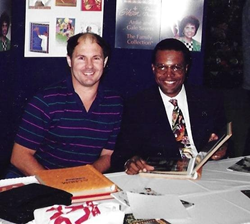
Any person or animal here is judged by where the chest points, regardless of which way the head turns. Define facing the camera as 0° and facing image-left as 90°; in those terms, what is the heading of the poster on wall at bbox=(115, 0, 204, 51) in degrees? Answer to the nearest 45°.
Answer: approximately 0°

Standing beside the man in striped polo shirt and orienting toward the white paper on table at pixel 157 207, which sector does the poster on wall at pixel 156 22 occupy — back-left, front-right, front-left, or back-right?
back-left

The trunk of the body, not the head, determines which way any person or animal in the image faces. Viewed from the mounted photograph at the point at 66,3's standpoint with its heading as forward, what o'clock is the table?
The table is roughly at 11 o'clock from the mounted photograph.

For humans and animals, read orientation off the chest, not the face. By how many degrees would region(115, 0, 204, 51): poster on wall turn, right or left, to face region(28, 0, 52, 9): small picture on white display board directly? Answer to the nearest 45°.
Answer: approximately 45° to its right
